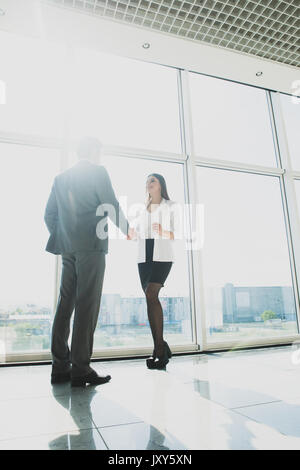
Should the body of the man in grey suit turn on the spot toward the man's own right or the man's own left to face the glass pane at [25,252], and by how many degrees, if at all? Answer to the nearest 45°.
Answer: approximately 90° to the man's own left

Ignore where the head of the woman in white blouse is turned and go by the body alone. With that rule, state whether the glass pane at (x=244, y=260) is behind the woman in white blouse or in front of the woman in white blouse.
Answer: behind

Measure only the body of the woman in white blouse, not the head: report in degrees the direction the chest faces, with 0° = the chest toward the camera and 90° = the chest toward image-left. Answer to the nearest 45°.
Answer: approximately 45°

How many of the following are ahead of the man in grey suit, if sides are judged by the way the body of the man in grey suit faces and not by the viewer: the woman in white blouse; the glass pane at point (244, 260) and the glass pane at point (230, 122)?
3

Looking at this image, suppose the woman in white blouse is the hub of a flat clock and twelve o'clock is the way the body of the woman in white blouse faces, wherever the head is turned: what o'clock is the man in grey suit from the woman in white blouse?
The man in grey suit is roughly at 12 o'clock from the woman in white blouse.

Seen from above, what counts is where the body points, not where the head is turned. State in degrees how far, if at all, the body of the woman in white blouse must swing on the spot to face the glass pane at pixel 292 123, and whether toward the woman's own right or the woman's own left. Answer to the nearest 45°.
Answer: approximately 180°

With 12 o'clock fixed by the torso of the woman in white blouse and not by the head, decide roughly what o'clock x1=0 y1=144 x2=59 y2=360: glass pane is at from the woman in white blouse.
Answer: The glass pane is roughly at 2 o'clock from the woman in white blouse.

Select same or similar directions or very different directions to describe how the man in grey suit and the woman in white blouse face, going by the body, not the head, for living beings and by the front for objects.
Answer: very different directions

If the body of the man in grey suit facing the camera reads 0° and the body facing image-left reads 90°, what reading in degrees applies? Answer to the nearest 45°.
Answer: approximately 225°
